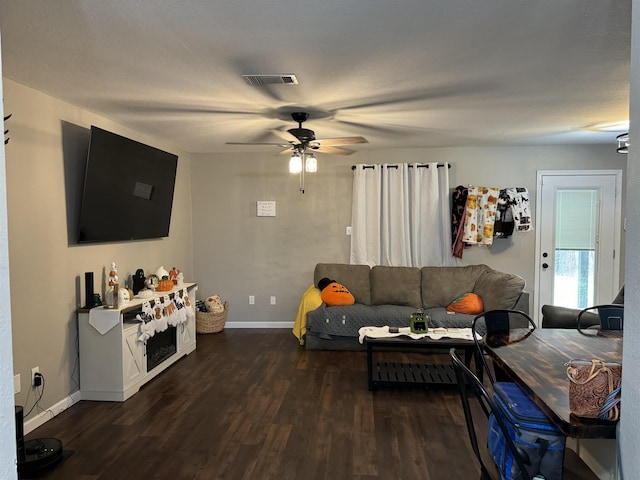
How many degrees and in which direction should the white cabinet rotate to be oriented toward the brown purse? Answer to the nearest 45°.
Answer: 0° — it already faces it

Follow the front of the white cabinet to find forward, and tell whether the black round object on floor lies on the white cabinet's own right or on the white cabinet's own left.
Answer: on the white cabinet's own right

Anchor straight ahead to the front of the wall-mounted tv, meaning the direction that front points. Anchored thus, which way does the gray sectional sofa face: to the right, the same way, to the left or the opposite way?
to the right

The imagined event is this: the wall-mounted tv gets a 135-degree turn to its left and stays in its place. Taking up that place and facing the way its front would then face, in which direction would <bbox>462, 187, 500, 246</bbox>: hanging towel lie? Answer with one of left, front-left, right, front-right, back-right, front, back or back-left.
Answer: right

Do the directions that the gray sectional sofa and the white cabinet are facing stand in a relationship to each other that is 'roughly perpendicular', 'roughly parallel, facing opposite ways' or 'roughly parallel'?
roughly perpendicular

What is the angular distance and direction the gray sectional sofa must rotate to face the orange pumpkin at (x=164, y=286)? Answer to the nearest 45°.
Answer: approximately 45° to its right

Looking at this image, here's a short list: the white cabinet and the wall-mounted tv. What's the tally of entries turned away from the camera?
0

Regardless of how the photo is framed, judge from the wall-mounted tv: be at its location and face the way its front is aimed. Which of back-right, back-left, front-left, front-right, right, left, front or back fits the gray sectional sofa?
front-left

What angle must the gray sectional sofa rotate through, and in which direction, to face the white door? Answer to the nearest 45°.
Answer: approximately 90° to its left

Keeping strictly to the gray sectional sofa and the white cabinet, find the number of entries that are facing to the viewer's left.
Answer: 0

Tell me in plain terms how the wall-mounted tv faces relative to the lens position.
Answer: facing the viewer and to the right of the viewer

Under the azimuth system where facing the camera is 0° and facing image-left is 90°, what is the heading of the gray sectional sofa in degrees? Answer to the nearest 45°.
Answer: approximately 0°

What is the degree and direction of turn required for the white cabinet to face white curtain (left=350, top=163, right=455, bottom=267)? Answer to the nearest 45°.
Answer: approximately 45° to its left
